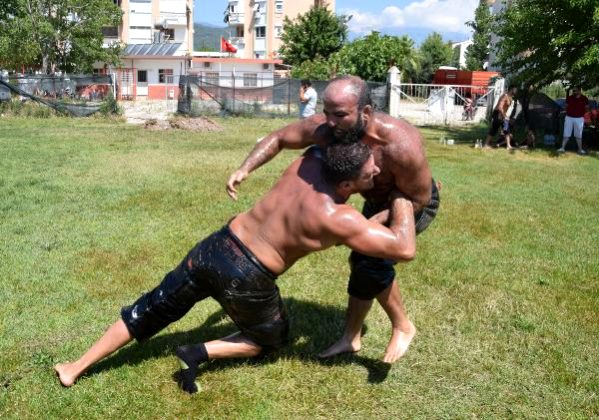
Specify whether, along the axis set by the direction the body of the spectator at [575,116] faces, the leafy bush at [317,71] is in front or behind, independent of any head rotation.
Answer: behind

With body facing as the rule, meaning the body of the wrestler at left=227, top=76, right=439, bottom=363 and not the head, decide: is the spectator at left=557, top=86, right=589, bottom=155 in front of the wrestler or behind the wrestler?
behind

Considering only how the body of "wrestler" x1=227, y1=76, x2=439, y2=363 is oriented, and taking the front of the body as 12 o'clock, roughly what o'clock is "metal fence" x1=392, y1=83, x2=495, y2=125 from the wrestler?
The metal fence is roughly at 5 o'clock from the wrestler.

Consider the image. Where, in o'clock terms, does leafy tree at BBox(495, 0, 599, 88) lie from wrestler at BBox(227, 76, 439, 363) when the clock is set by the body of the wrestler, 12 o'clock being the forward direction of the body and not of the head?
The leafy tree is roughly at 5 o'clock from the wrestler.

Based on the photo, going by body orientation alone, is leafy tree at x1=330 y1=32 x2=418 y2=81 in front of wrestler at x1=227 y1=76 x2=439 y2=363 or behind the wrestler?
behind

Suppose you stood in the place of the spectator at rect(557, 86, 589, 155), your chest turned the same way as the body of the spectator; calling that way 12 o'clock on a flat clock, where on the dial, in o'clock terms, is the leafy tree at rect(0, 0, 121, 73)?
The leafy tree is roughly at 4 o'clock from the spectator.
